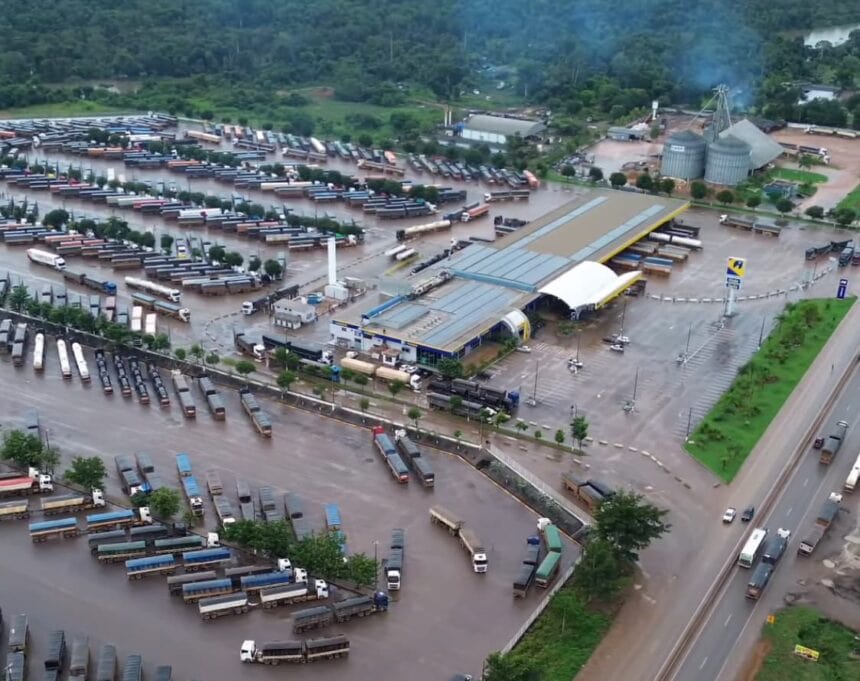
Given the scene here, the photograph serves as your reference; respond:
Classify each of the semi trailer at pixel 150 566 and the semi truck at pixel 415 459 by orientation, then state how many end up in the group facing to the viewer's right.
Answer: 1

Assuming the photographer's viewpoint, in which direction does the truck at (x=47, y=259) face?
facing the viewer and to the right of the viewer

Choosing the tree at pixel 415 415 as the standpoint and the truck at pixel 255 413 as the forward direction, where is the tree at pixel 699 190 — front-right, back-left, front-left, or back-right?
back-right

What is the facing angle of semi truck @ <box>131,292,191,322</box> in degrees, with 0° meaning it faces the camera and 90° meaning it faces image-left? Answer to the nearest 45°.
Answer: approximately 315°

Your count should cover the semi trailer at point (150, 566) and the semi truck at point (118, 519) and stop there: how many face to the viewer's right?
2

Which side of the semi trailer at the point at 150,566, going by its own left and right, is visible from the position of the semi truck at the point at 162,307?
left

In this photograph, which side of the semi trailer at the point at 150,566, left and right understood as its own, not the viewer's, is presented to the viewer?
right

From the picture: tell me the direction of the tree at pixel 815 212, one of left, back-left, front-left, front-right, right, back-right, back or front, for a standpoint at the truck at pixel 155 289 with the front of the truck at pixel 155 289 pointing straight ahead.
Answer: front-left

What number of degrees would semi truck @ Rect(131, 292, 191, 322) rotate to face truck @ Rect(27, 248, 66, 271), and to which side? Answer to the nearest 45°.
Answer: approximately 180°

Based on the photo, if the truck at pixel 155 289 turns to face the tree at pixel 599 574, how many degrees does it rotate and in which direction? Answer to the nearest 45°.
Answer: approximately 45° to its right

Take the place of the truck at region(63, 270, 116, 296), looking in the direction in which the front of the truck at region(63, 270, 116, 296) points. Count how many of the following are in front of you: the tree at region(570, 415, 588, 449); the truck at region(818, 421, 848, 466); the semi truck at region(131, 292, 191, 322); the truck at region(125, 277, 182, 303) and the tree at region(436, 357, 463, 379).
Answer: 5
